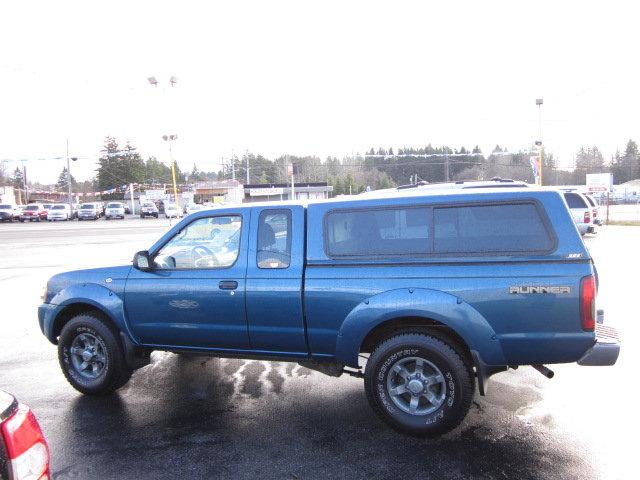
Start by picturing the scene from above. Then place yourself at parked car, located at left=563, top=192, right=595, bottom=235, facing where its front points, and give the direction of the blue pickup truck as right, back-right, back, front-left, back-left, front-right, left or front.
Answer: back-left

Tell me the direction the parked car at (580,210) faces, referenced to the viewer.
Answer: facing away from the viewer and to the left of the viewer

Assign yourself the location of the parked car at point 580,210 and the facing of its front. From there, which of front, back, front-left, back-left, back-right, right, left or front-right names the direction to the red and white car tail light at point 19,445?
back-left
